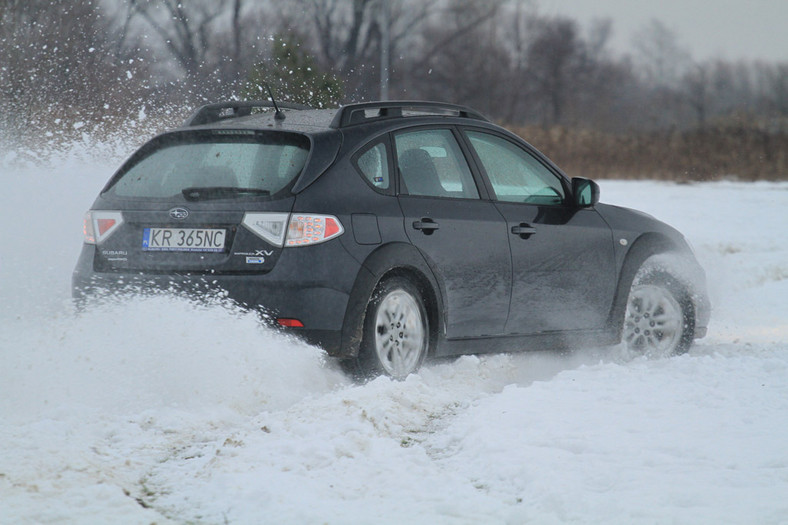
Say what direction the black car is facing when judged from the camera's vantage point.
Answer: facing away from the viewer and to the right of the viewer
